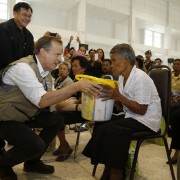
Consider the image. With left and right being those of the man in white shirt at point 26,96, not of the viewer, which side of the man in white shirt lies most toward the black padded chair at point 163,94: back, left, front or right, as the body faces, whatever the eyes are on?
front

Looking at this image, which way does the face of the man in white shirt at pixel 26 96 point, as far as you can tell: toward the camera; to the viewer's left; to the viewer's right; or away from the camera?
to the viewer's right

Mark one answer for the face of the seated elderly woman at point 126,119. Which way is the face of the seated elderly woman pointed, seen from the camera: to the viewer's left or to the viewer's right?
to the viewer's left

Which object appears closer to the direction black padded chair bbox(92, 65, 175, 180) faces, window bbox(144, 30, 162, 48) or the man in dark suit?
the man in dark suit

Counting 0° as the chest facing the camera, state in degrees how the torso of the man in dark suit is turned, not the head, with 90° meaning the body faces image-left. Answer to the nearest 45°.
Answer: approximately 315°

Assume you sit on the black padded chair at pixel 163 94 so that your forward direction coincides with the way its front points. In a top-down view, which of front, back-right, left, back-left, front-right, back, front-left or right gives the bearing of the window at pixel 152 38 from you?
right

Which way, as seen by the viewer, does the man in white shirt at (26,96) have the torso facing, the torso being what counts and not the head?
to the viewer's right

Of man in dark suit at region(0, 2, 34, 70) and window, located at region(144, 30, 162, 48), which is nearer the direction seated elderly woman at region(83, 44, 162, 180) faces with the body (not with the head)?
the man in dark suit

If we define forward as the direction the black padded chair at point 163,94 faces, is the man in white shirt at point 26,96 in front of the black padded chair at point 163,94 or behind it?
in front

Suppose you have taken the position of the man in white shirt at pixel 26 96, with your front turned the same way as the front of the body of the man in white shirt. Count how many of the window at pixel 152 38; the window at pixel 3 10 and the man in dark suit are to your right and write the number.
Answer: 0

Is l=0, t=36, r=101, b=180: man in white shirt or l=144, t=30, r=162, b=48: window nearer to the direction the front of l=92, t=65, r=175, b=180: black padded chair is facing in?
the man in white shirt

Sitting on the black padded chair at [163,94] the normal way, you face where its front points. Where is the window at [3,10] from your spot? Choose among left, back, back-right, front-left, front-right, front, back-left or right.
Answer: front-right

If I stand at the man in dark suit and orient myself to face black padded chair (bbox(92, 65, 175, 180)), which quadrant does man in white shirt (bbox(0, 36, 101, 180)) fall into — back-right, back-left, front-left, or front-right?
front-right

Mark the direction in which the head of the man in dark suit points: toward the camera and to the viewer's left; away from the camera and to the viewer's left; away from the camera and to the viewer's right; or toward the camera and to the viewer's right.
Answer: toward the camera and to the viewer's right

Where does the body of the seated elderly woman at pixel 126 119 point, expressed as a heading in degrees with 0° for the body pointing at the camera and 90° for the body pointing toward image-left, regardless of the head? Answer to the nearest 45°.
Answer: approximately 90°

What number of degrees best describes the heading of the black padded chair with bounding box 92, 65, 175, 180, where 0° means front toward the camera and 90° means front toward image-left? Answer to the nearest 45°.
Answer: approximately 90°
